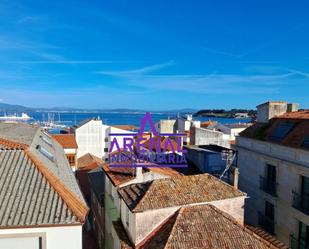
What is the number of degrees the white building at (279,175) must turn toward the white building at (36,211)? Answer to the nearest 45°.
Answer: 0° — it already faces it

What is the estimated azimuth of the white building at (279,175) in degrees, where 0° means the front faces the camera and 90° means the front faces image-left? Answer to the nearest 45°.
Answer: approximately 45°
